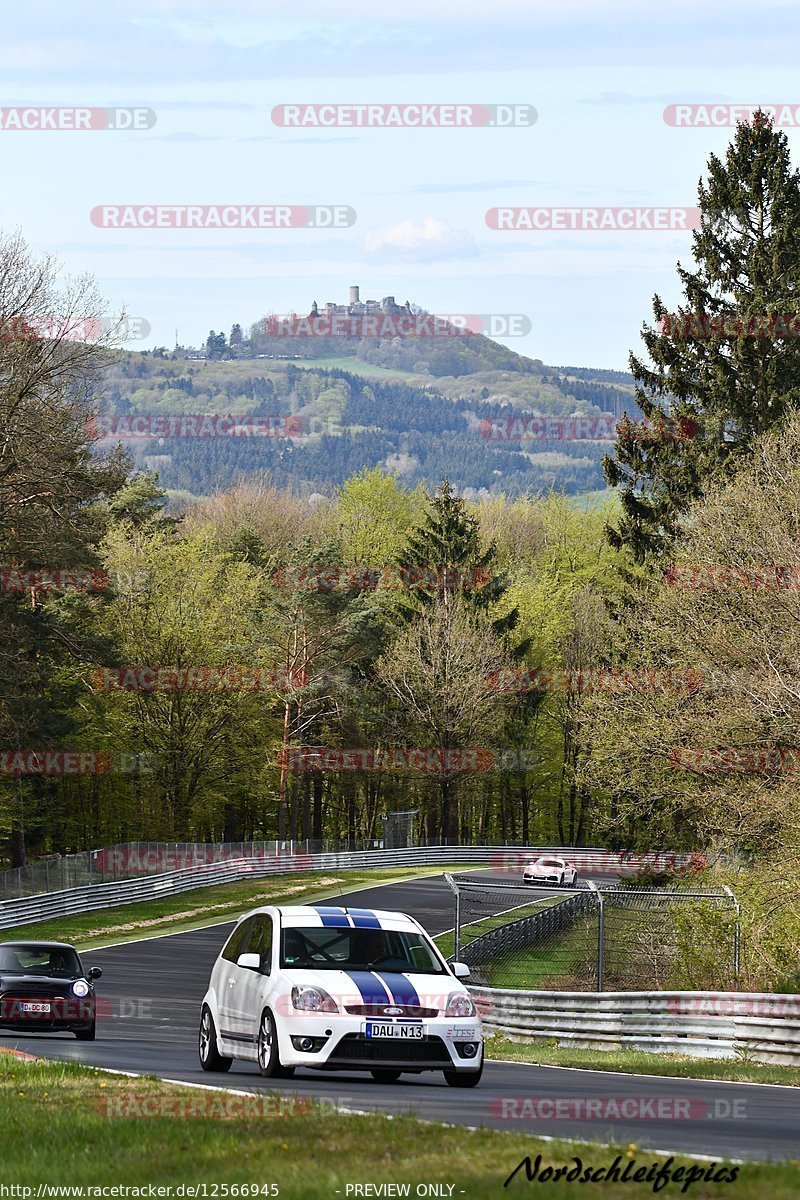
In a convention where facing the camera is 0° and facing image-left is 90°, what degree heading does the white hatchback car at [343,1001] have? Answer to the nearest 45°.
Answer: approximately 315°

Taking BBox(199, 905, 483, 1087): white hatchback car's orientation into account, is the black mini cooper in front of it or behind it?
behind

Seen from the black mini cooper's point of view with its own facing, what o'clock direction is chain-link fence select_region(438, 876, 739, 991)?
The chain-link fence is roughly at 8 o'clock from the black mini cooper.

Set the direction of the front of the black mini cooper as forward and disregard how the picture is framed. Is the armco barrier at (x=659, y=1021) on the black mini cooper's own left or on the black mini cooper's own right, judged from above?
on the black mini cooper's own left

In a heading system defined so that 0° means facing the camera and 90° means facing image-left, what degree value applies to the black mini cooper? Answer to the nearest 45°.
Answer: approximately 0°

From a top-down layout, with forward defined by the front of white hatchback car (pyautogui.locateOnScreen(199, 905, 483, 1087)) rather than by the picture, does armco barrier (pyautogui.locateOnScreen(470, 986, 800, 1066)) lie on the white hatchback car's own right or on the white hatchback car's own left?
on the white hatchback car's own left

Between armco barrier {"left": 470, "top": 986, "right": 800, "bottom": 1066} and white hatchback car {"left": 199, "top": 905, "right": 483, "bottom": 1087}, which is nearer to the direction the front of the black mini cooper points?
the white hatchback car

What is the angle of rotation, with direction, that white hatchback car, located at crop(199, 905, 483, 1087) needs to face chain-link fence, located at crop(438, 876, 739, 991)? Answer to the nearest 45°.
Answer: approximately 135° to its left
